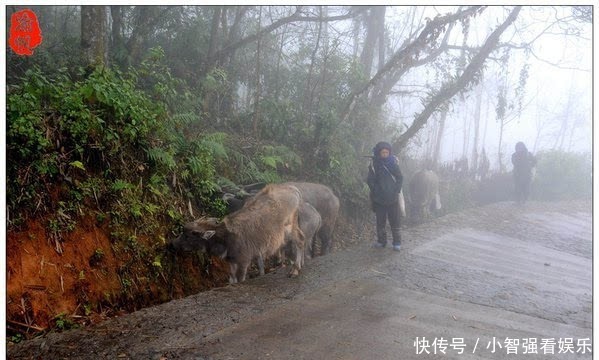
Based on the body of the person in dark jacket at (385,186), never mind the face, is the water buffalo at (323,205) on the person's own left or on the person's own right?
on the person's own right

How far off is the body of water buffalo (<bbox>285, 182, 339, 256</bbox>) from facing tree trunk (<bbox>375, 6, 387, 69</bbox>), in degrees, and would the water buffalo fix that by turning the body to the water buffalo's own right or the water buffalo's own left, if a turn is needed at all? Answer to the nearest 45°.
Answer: approximately 90° to the water buffalo's own right

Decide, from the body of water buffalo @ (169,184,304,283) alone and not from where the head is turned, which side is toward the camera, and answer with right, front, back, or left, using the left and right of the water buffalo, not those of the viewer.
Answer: left

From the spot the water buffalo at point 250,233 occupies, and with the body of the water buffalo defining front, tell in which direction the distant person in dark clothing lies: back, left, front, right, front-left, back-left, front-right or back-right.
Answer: back-right

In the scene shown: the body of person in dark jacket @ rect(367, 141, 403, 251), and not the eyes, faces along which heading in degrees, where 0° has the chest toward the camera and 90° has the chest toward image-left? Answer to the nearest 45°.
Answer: approximately 0°

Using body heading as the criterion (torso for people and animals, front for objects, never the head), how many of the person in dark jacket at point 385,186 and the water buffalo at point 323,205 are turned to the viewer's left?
1

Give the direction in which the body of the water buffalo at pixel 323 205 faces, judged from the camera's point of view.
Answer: to the viewer's left

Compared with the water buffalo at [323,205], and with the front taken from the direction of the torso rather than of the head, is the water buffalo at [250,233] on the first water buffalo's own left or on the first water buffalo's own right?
on the first water buffalo's own left

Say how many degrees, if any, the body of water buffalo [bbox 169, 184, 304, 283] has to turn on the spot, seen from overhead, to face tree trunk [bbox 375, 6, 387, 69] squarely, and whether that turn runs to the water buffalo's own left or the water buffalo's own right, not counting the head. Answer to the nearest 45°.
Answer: approximately 135° to the water buffalo's own right

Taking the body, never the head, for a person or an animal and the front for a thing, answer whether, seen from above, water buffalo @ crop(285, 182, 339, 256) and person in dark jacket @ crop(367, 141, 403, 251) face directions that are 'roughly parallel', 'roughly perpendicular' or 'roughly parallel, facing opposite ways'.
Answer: roughly perpendicular

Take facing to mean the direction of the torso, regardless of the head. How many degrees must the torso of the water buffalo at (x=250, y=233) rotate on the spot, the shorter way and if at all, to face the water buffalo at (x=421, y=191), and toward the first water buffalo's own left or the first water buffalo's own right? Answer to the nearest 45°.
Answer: approximately 135° to the first water buffalo's own right

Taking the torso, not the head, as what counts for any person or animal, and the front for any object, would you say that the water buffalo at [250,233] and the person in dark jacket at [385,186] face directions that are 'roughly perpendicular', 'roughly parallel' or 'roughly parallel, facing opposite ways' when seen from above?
roughly perpendicular

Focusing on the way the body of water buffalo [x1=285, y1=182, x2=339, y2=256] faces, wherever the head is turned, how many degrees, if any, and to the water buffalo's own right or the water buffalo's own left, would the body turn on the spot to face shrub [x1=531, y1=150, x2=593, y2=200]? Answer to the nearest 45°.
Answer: approximately 135° to the water buffalo's own right

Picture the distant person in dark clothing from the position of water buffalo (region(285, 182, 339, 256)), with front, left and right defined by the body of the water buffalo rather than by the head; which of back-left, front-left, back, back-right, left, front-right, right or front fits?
back-right
